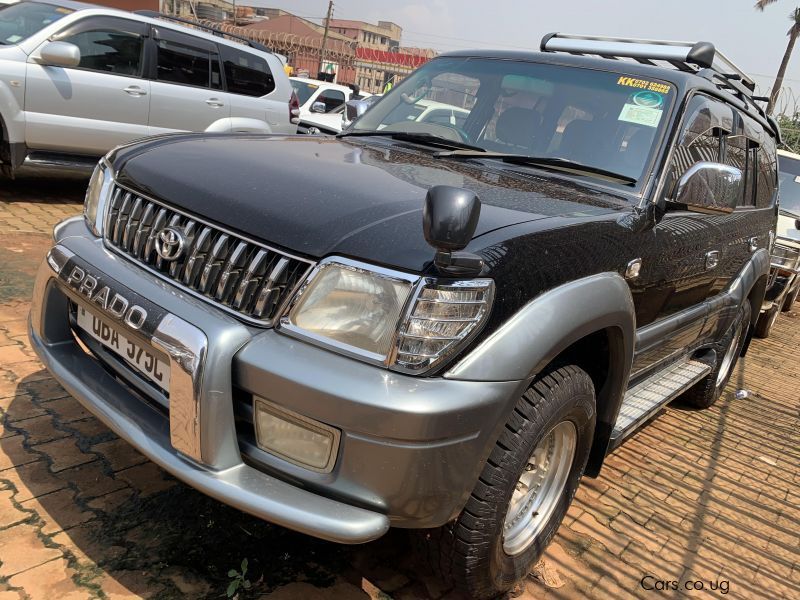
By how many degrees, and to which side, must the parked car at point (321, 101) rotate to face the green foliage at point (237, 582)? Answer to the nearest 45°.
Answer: approximately 45° to its left

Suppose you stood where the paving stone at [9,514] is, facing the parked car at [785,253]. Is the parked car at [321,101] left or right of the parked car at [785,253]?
left

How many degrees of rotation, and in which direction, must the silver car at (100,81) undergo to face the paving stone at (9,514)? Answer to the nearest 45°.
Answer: approximately 45° to its left

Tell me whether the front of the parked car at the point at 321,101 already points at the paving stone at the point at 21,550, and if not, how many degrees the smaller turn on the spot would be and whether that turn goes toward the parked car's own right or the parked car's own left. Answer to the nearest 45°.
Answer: approximately 45° to the parked car's own left

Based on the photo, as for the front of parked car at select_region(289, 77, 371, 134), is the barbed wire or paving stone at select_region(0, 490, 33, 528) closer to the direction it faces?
the paving stone

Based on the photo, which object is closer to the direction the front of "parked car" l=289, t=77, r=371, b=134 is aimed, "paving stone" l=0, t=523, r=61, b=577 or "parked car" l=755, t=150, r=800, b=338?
the paving stone

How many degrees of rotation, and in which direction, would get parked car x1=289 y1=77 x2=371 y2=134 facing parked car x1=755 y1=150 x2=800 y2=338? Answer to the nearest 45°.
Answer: approximately 90° to its left

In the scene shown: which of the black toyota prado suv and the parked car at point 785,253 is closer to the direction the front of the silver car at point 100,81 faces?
the black toyota prado suv

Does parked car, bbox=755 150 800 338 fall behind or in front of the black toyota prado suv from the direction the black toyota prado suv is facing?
behind

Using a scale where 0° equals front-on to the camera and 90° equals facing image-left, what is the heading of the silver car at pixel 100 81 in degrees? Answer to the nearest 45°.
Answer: approximately 45°

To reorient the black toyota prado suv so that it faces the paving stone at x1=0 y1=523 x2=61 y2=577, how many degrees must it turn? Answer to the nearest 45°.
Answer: approximately 45° to its right

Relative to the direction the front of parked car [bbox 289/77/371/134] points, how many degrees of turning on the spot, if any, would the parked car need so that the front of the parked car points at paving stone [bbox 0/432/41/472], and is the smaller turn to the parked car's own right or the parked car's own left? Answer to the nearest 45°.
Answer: approximately 45° to the parked car's own left

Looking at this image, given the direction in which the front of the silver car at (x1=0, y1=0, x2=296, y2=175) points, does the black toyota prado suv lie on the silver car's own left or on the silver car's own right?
on the silver car's own left
